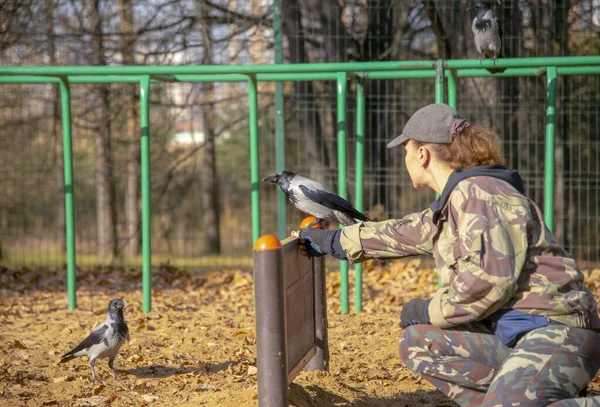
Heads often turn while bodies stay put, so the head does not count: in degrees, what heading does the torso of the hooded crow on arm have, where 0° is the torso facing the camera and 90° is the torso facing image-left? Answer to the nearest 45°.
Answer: approximately 90°

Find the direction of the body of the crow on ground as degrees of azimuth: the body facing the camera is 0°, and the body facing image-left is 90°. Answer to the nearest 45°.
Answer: approximately 315°

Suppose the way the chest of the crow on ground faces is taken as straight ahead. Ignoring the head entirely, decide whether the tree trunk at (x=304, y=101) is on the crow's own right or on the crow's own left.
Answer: on the crow's own left

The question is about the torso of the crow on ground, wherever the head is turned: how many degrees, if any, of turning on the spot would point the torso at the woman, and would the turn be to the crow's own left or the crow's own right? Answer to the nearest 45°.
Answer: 0° — it already faces them

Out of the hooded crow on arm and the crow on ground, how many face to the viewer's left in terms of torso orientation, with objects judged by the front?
1

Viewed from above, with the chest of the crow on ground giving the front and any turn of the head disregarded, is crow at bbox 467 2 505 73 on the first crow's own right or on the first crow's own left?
on the first crow's own left

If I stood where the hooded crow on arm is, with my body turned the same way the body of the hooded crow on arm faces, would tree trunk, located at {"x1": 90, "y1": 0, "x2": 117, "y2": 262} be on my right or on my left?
on my right

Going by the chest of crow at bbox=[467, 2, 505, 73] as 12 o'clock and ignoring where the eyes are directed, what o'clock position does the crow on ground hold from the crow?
The crow on ground is roughly at 12 o'clock from the crow.

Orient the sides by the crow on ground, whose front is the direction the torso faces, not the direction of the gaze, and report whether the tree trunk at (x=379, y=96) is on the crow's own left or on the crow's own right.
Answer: on the crow's own left

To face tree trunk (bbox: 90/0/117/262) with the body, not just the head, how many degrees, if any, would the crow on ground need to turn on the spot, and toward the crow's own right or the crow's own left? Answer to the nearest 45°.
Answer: approximately 135° to the crow's own left
